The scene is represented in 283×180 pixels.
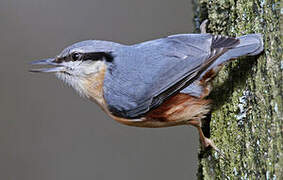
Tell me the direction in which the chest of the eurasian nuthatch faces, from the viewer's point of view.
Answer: to the viewer's left
